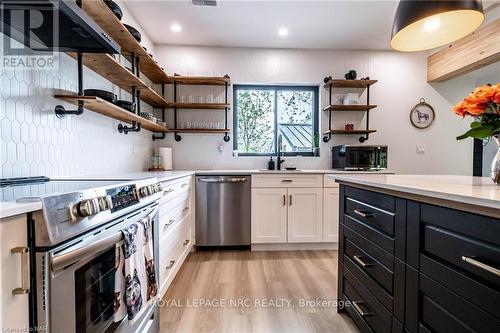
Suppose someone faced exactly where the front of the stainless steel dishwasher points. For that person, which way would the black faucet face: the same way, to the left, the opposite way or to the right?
the same way

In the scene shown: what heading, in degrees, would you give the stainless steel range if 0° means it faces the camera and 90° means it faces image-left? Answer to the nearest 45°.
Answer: approximately 315°

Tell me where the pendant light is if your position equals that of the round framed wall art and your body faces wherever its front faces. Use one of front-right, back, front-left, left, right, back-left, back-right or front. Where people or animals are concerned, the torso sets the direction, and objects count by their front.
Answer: front

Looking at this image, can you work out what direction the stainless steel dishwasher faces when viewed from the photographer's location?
facing the viewer

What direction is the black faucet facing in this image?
toward the camera

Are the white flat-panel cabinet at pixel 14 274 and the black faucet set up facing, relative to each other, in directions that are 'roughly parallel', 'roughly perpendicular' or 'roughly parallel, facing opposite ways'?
roughly perpendicular

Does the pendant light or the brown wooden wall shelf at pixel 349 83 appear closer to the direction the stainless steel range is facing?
the pendant light

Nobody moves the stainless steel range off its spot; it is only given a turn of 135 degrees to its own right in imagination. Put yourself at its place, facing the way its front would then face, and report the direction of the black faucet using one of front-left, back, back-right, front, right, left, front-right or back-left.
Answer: back-right

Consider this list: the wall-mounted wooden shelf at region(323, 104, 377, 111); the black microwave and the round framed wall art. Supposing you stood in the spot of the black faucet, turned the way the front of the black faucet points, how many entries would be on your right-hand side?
0

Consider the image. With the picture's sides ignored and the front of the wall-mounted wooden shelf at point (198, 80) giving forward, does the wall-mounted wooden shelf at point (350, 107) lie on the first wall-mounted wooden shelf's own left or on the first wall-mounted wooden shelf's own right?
on the first wall-mounted wooden shelf's own left

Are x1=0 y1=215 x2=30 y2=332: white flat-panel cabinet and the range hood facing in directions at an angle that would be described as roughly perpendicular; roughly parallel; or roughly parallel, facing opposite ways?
roughly parallel

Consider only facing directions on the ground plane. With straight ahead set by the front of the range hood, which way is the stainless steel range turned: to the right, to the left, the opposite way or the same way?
the same way

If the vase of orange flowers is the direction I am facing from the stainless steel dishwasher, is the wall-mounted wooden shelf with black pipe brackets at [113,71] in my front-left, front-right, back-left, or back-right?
front-right
